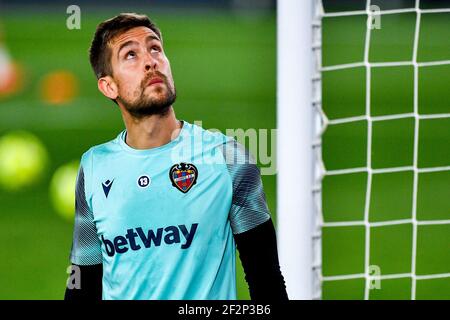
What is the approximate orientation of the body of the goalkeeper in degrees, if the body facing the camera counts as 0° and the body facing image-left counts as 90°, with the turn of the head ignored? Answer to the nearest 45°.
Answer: approximately 0°
